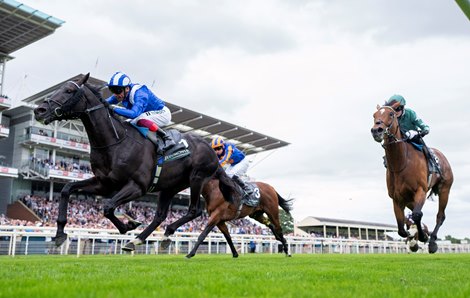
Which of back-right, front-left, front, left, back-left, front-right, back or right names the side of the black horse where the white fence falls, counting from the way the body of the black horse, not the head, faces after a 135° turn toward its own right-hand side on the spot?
front

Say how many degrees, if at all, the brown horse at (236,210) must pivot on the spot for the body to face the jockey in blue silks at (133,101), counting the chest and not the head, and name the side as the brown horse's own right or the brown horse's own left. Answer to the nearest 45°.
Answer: approximately 90° to the brown horse's own left

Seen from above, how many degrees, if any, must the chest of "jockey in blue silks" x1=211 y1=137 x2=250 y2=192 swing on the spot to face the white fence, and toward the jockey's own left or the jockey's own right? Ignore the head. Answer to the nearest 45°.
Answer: approximately 90° to the jockey's own right

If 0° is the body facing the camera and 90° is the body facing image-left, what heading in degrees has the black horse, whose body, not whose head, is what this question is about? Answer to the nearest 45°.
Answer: approximately 45°

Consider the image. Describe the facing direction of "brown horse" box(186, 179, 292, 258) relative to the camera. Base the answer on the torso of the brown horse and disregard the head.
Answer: to the viewer's left

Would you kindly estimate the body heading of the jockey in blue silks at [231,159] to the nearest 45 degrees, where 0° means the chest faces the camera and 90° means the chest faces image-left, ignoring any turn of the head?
approximately 45°
